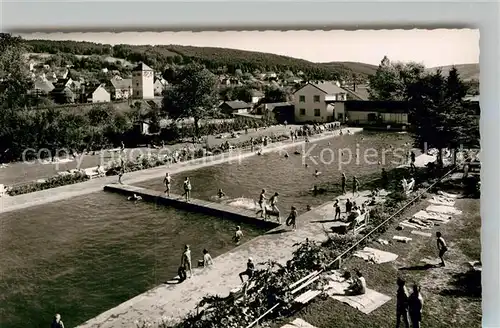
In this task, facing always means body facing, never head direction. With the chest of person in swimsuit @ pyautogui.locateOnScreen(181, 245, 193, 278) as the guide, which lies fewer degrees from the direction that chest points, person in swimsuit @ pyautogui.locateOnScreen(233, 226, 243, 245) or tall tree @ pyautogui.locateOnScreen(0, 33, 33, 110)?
the tall tree
